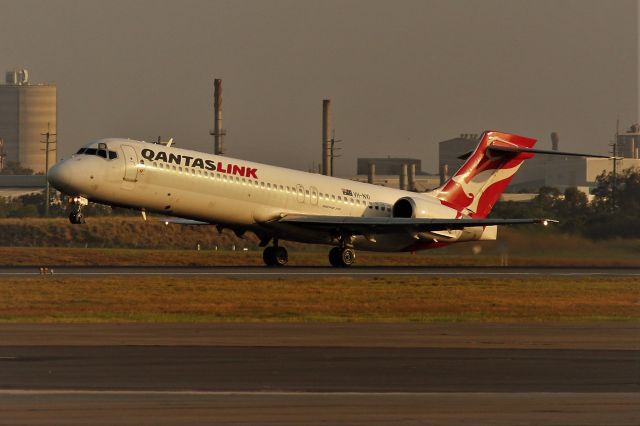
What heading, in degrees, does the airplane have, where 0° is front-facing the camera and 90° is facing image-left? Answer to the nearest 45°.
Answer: approximately 45°
